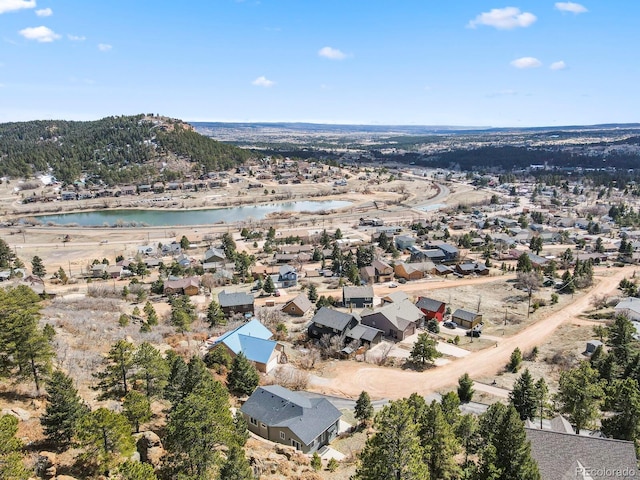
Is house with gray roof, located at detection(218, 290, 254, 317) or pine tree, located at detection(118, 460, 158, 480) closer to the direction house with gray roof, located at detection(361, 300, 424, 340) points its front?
the pine tree

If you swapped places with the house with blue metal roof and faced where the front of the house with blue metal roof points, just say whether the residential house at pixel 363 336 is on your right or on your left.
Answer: on your left

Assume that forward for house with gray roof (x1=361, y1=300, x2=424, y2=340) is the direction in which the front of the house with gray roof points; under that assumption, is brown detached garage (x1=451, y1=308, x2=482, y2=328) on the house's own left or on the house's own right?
on the house's own left

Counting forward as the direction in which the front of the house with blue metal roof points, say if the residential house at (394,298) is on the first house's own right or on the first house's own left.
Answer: on the first house's own left

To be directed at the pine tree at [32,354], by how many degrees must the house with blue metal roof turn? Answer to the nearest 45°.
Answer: approximately 90° to its right

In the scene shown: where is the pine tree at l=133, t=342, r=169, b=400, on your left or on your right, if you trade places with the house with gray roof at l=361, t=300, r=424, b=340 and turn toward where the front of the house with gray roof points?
on your right

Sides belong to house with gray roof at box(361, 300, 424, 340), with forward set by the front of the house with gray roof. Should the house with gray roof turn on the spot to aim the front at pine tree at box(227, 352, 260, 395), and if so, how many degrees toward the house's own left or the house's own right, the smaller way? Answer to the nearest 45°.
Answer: approximately 90° to the house's own right

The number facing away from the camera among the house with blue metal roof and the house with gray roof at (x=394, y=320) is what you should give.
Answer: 0

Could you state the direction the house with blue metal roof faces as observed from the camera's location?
facing the viewer and to the right of the viewer

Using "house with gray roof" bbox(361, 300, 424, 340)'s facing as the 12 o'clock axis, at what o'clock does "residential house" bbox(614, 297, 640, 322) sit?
The residential house is roughly at 10 o'clock from the house with gray roof.

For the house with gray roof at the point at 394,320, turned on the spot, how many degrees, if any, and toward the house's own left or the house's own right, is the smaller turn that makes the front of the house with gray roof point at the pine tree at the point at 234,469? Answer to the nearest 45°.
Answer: approximately 45° to the house's own right
